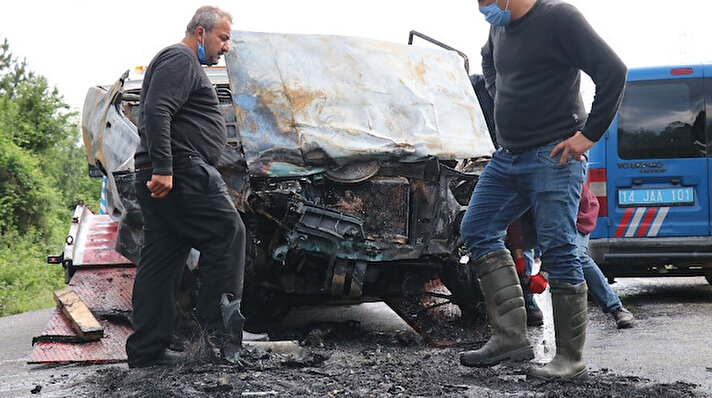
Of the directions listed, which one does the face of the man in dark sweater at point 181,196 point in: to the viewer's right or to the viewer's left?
to the viewer's right

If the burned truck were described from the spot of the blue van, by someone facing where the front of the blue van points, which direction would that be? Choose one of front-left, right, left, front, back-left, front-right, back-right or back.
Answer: back-left

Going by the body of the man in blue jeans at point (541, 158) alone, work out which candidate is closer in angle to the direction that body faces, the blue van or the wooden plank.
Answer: the wooden plank

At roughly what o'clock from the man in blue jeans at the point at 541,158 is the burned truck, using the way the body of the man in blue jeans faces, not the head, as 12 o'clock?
The burned truck is roughly at 3 o'clock from the man in blue jeans.

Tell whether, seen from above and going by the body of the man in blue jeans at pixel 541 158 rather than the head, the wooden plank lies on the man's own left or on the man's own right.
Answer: on the man's own right

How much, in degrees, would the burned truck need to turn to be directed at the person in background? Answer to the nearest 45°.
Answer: approximately 90° to its left

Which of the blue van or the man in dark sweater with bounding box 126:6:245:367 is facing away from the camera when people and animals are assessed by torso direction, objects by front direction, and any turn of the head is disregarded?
the blue van

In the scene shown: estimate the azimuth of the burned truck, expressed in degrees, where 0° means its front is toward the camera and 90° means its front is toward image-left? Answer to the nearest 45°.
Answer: approximately 0°

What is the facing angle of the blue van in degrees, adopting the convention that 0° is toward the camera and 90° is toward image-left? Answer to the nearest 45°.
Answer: approximately 180°

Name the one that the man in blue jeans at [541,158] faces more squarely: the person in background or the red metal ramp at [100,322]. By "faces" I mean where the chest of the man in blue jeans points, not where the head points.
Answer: the red metal ramp

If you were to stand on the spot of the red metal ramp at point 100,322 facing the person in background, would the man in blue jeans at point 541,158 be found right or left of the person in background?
right
